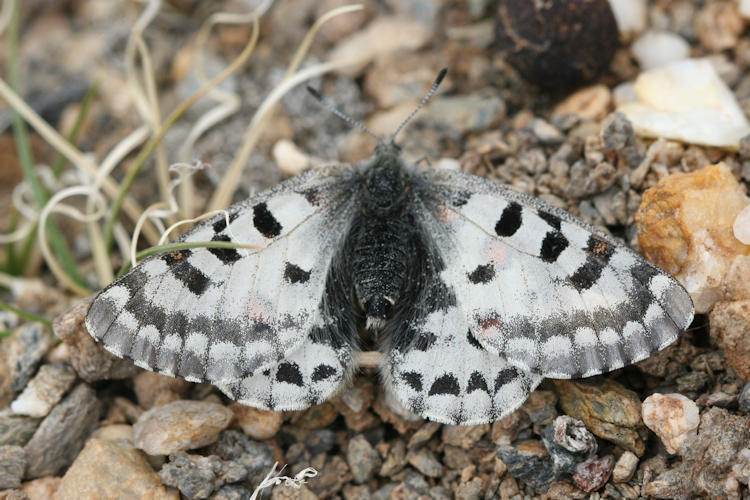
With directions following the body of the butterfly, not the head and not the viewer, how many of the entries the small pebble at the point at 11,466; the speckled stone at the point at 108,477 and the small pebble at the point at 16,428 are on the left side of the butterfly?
3

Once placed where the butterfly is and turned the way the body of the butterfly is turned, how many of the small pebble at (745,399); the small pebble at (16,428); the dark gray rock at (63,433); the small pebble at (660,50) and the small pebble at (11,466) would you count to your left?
3

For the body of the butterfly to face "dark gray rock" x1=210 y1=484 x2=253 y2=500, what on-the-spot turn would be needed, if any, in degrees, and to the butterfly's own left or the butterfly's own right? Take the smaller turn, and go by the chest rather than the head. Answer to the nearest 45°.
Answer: approximately 90° to the butterfly's own left

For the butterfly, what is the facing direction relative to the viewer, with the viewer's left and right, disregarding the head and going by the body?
facing away from the viewer

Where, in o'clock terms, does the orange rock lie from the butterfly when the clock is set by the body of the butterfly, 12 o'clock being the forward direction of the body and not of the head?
The orange rock is roughly at 3 o'clock from the butterfly.

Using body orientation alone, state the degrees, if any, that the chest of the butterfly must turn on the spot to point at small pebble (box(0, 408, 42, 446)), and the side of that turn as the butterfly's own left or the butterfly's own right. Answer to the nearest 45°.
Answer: approximately 90° to the butterfly's own left

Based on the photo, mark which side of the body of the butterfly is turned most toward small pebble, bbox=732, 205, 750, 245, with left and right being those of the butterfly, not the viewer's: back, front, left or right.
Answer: right

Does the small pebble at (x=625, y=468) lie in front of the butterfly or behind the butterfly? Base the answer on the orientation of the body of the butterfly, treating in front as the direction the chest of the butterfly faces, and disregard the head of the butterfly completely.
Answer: behind

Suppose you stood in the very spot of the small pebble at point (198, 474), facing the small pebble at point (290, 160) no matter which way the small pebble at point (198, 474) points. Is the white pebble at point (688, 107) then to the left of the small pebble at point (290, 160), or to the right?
right

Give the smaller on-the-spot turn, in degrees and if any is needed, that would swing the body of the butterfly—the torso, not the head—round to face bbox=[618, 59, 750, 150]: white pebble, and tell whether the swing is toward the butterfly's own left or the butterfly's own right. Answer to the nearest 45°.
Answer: approximately 45° to the butterfly's own right
